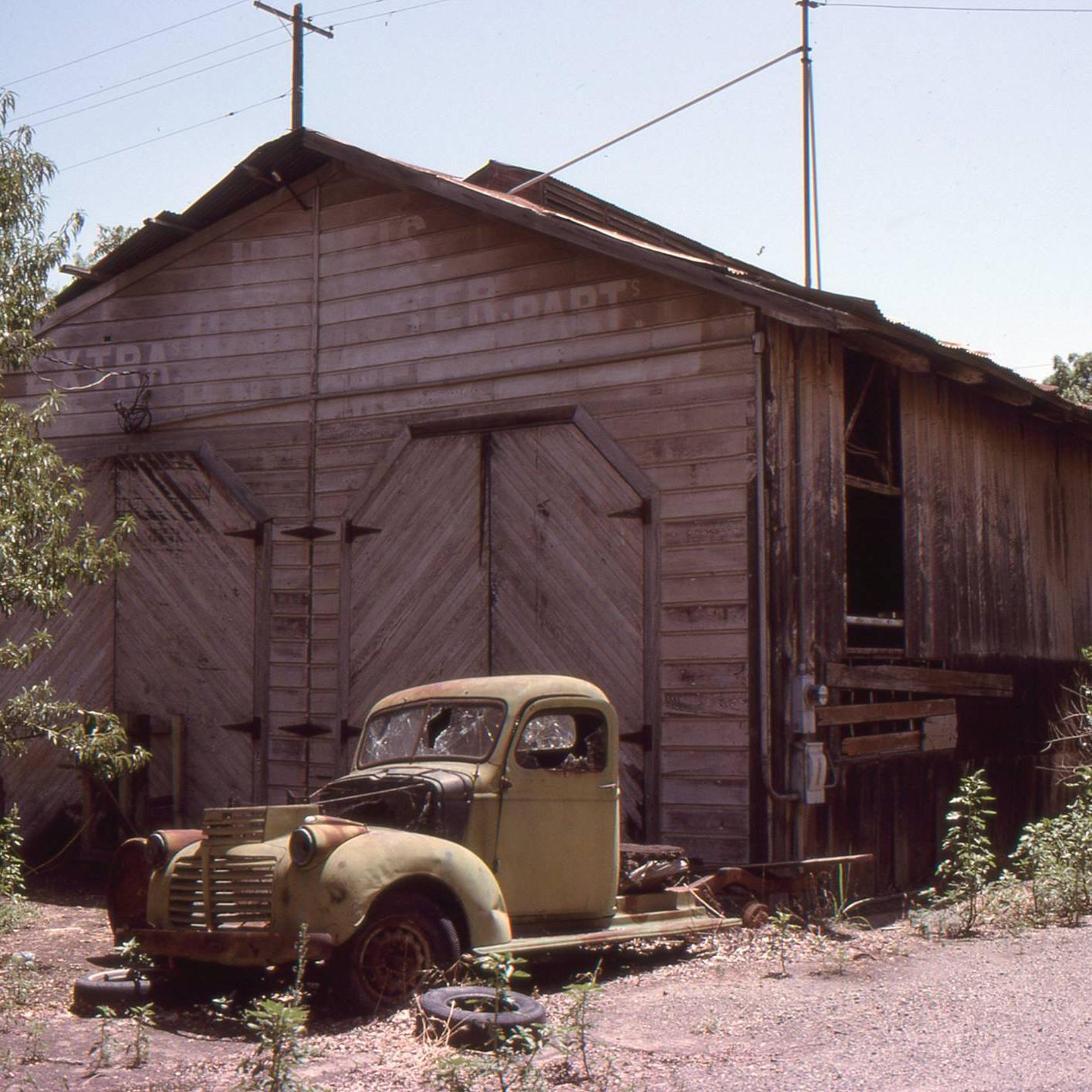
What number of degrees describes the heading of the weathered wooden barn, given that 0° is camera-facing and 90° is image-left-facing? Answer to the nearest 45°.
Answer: approximately 45°

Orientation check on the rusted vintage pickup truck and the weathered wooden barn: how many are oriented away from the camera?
0

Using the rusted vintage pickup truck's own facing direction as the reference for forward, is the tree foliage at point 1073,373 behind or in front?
behind

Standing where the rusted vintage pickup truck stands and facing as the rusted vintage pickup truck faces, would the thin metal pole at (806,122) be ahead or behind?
behind

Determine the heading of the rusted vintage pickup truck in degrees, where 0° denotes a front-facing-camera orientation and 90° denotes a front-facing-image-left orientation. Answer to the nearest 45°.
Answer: approximately 45°

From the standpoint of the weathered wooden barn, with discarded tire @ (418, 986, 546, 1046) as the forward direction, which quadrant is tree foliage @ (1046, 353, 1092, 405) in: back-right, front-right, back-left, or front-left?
back-left
